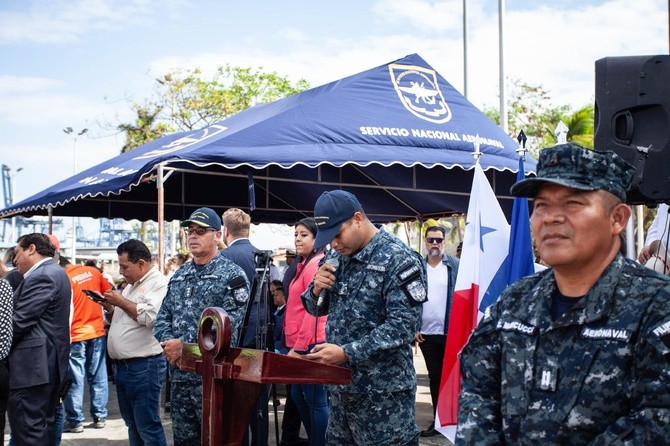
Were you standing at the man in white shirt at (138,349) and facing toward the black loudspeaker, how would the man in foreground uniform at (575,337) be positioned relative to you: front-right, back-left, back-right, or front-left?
front-right

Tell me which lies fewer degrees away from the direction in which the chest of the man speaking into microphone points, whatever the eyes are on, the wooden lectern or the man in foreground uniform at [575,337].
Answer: the wooden lectern

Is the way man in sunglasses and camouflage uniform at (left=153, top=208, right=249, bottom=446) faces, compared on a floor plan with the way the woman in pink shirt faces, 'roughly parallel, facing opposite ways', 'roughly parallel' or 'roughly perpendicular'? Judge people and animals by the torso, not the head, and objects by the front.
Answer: roughly parallel

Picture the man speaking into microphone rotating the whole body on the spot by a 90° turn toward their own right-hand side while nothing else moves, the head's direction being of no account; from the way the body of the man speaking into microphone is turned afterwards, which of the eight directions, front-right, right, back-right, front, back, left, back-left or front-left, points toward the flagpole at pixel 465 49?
front-right

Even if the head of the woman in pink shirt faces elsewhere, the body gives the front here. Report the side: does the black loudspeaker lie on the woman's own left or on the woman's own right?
on the woman's own left

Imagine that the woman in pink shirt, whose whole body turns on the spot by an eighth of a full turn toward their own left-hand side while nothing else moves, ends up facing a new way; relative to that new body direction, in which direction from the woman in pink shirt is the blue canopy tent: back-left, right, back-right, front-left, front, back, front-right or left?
back

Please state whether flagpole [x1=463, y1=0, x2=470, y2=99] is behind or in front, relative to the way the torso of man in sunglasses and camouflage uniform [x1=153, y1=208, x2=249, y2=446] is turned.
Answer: behind

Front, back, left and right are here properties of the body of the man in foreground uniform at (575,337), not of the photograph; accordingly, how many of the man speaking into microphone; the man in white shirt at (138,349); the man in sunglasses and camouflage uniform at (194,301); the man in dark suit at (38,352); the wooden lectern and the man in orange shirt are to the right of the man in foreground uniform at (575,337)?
6

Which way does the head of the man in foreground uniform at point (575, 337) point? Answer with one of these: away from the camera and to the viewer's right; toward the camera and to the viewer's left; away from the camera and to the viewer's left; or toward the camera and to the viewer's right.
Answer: toward the camera and to the viewer's left

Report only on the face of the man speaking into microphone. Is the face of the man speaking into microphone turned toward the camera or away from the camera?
toward the camera

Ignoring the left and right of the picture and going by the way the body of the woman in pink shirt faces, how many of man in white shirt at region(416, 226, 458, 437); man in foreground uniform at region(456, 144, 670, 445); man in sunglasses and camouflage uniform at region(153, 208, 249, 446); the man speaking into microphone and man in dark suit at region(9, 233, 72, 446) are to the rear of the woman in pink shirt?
1

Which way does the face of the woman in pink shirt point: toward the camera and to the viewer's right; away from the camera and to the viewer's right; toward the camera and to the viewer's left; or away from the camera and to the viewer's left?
toward the camera and to the viewer's left
